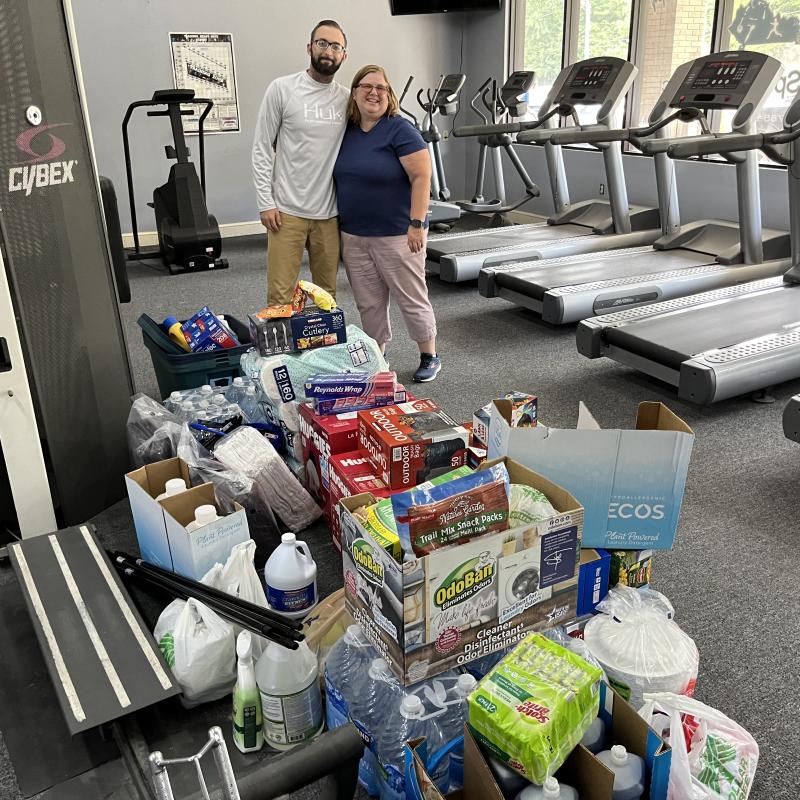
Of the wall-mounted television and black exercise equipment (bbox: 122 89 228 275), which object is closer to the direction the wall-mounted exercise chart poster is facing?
the black exercise equipment

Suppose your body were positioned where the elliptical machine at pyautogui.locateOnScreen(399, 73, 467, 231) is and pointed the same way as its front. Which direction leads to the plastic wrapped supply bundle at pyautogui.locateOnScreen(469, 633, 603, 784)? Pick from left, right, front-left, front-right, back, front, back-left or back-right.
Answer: back-right

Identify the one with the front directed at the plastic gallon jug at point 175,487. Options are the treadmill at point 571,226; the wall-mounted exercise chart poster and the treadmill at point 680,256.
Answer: the wall-mounted exercise chart poster

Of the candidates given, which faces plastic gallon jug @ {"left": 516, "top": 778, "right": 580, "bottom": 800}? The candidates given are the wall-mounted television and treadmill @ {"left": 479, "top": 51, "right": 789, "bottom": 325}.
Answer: the wall-mounted television

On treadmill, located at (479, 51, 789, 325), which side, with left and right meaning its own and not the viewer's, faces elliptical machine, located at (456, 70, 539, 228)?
left

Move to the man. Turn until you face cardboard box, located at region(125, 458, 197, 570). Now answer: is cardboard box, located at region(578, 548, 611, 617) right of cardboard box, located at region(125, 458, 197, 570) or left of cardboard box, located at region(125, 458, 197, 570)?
left

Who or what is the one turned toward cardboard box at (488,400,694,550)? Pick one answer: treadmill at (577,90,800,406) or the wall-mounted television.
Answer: the wall-mounted television

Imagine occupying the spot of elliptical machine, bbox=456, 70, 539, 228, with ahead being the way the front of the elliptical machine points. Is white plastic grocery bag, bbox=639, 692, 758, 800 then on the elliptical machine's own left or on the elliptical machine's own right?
on the elliptical machine's own right

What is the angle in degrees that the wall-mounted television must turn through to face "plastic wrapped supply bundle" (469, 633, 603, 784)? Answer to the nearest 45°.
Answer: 0° — it already faces it

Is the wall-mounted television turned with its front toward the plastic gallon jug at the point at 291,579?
yes

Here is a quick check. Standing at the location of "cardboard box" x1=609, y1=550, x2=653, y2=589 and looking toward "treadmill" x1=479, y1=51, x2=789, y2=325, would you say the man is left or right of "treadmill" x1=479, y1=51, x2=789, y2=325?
left
